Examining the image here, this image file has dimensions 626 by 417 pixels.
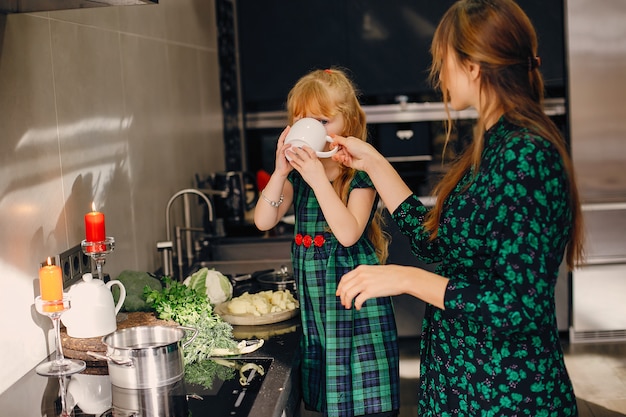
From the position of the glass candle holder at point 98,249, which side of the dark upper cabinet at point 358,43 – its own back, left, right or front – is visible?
front

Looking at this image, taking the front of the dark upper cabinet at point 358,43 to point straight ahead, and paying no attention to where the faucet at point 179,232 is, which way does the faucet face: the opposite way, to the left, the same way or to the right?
to the left

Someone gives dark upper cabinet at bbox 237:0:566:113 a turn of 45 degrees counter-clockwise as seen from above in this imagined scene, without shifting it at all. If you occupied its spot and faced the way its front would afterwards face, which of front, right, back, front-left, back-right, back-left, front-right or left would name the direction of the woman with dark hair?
front-right

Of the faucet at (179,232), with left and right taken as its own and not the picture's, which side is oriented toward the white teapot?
right

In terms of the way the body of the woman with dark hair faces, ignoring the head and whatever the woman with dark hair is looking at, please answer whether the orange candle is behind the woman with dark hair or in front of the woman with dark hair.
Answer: in front

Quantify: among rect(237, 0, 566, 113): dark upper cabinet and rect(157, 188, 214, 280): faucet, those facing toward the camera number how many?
1

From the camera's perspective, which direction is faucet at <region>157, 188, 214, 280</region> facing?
to the viewer's right

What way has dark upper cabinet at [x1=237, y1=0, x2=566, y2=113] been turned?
toward the camera

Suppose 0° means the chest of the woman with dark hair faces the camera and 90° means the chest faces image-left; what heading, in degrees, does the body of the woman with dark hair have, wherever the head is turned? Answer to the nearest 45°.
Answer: approximately 90°

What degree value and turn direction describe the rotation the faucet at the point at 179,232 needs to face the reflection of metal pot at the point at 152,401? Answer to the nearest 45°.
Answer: approximately 90° to its right

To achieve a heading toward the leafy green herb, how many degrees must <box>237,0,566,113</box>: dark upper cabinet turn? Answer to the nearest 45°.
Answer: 0° — it already faces it

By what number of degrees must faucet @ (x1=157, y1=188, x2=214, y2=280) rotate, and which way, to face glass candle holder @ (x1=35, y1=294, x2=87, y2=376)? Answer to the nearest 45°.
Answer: approximately 90° to its right

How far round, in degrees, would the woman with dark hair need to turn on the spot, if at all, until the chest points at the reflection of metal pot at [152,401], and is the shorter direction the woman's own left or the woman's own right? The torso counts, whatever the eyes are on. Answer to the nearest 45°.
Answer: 0° — they already face it

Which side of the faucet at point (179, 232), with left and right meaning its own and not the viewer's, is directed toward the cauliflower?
right

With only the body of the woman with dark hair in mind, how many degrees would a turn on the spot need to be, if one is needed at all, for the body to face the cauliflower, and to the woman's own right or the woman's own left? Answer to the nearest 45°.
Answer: approximately 45° to the woman's own right
